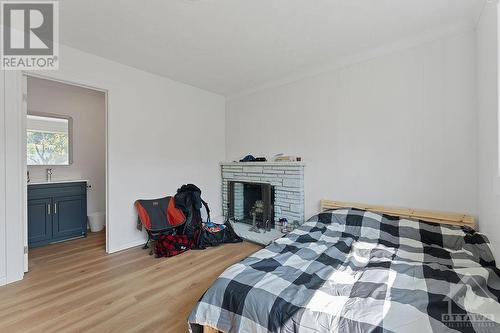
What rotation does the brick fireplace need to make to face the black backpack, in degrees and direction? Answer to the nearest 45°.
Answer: approximately 45° to its right

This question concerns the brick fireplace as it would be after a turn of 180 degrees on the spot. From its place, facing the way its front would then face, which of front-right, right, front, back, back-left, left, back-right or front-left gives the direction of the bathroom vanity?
back-left

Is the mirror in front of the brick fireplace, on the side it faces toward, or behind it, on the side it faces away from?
in front

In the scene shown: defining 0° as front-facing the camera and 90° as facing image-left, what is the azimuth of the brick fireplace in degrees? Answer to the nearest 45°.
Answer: approximately 45°

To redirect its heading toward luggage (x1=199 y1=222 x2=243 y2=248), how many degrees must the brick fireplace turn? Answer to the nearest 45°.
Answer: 0° — it already faces it
